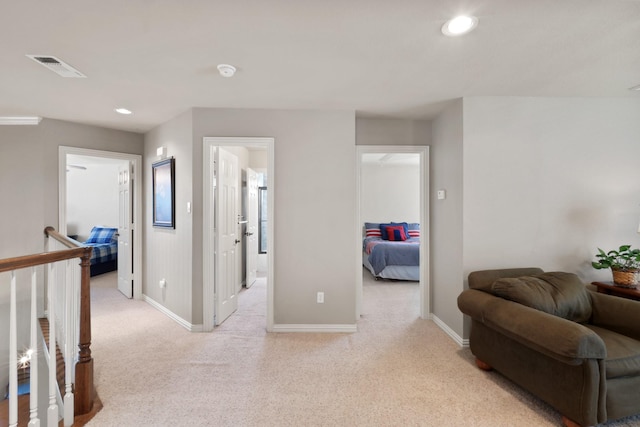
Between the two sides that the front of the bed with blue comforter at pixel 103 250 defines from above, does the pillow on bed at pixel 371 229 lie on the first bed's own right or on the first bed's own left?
on the first bed's own left

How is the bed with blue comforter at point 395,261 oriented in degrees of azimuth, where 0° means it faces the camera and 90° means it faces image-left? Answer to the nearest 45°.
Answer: approximately 0°

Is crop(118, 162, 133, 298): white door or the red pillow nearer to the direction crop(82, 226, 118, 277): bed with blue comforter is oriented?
the white door
